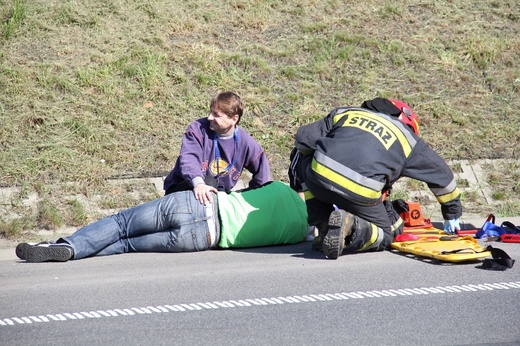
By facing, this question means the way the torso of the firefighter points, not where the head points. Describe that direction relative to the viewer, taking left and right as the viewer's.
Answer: facing away from the viewer and to the right of the viewer

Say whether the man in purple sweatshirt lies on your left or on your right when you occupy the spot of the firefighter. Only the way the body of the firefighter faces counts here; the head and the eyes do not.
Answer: on your left

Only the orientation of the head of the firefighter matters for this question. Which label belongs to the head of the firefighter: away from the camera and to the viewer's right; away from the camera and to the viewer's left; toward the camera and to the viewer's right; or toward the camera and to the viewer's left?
away from the camera and to the viewer's right
